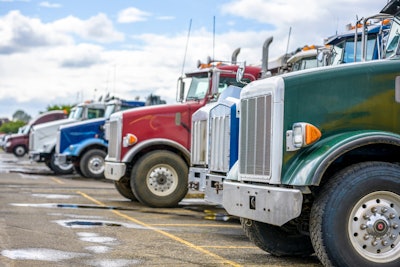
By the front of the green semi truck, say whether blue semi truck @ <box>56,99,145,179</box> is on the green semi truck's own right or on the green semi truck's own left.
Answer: on the green semi truck's own right

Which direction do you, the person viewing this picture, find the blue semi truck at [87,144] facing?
facing to the left of the viewer

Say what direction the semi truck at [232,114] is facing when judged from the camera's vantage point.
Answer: facing the viewer and to the left of the viewer

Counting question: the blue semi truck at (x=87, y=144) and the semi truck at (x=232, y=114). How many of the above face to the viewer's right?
0

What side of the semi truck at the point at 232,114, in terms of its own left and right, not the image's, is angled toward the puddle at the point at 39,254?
front

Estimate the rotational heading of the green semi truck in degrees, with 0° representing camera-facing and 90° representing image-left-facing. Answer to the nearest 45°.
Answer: approximately 45°

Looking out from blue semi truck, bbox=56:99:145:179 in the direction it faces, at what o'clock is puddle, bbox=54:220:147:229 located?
The puddle is roughly at 9 o'clock from the blue semi truck.

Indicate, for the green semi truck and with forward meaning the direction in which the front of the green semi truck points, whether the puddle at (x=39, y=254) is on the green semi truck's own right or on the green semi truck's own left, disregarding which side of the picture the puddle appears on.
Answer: on the green semi truck's own right
